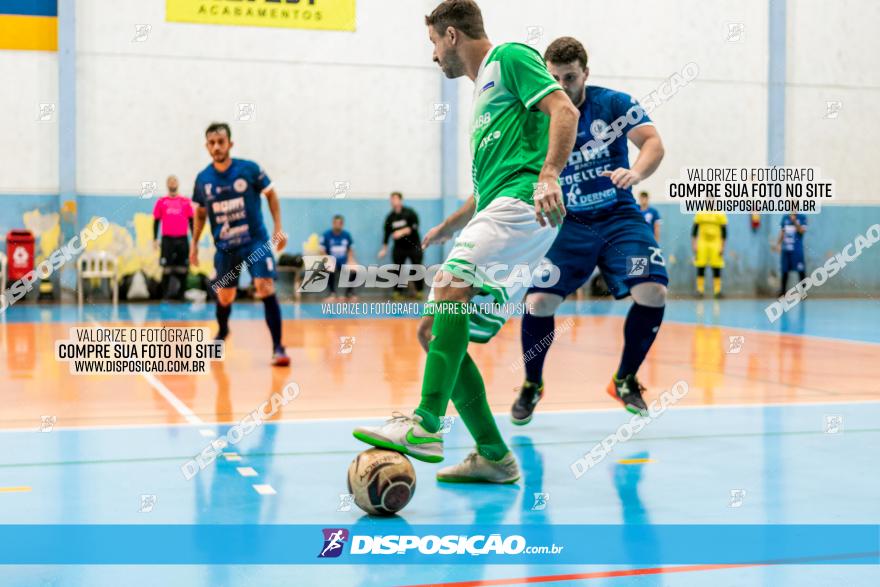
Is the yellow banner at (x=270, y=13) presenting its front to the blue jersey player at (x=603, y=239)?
yes

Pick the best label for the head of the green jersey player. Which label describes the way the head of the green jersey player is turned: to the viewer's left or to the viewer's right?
to the viewer's left

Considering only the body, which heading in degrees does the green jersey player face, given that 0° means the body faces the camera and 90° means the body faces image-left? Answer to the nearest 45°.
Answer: approximately 90°

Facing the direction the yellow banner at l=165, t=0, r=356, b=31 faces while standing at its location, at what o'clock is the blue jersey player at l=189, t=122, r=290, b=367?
The blue jersey player is roughly at 12 o'clock from the yellow banner.

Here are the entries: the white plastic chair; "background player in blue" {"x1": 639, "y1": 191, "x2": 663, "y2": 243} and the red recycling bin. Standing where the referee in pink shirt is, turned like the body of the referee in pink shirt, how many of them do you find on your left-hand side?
1

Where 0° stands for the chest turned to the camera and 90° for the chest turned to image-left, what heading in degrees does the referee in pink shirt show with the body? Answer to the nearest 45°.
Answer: approximately 0°

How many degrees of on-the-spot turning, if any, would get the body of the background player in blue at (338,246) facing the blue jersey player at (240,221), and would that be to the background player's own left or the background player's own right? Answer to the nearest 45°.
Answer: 0° — they already face them

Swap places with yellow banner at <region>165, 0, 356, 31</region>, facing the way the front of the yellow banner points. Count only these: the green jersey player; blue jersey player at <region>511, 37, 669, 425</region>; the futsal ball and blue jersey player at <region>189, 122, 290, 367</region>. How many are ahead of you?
4

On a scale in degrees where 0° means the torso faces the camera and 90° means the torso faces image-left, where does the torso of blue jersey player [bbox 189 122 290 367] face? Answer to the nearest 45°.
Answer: approximately 0°
